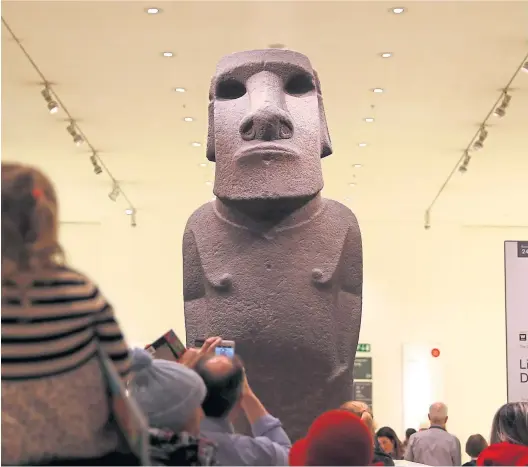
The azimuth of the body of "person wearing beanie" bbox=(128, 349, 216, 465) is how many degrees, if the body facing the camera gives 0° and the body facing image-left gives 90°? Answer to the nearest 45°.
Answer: approximately 225°

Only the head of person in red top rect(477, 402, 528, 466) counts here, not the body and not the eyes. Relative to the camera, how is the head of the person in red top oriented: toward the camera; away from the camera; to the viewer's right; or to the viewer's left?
away from the camera

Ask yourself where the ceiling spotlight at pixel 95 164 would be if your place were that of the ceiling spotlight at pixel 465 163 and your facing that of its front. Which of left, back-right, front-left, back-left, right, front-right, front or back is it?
front-right

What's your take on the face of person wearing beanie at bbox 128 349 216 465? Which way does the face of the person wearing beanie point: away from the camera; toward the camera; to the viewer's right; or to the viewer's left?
away from the camera

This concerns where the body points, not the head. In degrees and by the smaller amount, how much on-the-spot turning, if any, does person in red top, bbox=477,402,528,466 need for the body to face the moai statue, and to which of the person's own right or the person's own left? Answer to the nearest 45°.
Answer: approximately 45° to the person's own left
